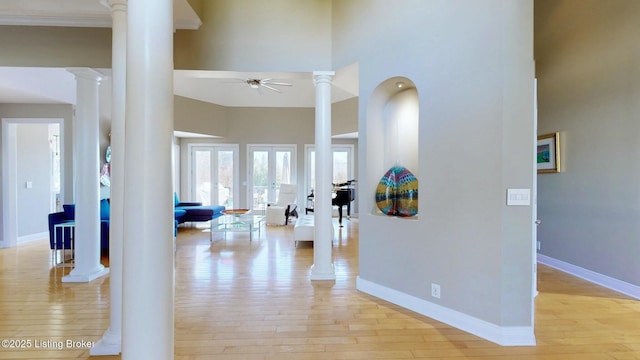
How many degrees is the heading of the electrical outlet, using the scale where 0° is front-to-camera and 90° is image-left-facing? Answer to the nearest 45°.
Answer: approximately 45°

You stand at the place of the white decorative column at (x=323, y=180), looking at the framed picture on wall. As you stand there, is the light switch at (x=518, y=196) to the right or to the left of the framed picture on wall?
right

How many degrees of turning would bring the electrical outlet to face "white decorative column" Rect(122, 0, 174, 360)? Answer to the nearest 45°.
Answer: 0° — it already faces it

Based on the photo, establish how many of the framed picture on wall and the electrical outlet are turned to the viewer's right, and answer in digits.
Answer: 0

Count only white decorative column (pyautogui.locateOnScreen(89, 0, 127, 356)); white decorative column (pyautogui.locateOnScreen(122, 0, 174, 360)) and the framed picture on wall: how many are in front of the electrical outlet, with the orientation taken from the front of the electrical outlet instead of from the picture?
2

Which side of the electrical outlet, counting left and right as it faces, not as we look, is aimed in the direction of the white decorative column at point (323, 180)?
right

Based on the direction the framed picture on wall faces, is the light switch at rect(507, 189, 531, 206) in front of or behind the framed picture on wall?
in front

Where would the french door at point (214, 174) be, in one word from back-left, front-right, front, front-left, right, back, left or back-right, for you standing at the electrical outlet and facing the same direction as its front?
right

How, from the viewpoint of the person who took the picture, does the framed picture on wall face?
facing the viewer and to the left of the viewer

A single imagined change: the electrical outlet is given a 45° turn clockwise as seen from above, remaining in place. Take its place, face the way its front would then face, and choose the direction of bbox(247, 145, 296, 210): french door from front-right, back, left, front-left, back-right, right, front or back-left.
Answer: front-right

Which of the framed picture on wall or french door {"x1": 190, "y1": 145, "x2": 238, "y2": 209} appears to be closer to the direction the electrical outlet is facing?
the french door

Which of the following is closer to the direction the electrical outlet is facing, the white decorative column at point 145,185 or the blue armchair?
the white decorative column

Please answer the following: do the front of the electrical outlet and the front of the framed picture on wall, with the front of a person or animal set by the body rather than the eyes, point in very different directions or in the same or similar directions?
same or similar directions

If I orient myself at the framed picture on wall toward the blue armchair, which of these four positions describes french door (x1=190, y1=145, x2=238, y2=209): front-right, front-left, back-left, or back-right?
front-right
